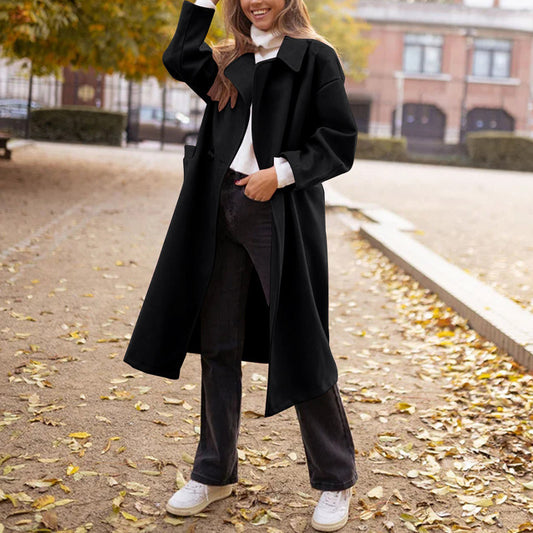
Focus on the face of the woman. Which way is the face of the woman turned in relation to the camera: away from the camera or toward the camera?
toward the camera

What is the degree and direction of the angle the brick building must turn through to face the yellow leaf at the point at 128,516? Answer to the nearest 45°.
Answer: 0° — it already faces it

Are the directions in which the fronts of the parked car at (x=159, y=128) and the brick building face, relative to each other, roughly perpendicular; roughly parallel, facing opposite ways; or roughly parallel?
roughly perpendicular

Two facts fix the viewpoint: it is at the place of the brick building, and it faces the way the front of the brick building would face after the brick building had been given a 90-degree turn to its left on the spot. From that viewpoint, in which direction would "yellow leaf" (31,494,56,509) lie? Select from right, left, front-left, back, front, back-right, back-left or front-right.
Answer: right

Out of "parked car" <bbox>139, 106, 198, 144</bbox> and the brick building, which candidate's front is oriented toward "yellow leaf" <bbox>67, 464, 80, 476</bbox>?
the brick building

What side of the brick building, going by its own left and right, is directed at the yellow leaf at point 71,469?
front

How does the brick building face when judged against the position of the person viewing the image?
facing the viewer

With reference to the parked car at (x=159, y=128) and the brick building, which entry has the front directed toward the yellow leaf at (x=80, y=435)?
the brick building

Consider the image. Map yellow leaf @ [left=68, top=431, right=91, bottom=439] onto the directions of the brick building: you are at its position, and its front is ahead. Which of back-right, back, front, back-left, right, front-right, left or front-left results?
front
